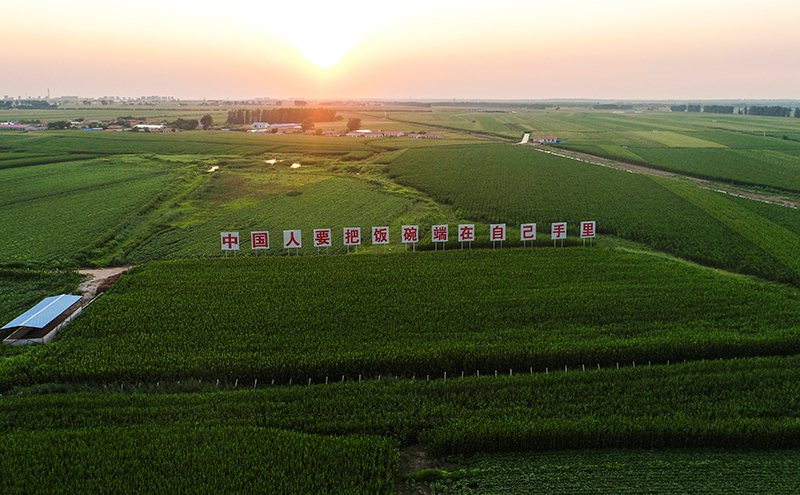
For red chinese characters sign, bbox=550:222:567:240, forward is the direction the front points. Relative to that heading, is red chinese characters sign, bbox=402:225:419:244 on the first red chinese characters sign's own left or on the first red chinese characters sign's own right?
on the first red chinese characters sign's own right

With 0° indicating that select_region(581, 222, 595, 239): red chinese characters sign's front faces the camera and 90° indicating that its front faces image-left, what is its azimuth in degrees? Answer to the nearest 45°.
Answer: approximately 0°

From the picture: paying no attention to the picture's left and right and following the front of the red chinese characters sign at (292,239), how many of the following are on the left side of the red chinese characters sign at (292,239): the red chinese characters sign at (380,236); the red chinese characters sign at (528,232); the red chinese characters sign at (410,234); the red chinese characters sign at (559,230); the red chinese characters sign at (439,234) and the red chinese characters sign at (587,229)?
6

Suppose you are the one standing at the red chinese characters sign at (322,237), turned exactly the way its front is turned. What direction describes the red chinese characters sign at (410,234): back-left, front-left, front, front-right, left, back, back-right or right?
left

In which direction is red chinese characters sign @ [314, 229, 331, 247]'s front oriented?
toward the camera

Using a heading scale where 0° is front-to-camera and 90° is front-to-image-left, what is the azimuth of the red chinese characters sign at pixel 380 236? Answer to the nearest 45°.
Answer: approximately 0°

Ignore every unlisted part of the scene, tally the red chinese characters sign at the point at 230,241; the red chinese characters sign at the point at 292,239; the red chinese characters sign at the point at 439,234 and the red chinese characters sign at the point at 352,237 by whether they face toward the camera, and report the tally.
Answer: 4

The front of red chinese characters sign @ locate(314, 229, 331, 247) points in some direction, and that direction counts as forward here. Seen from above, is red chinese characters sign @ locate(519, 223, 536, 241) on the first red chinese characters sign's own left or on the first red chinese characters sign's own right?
on the first red chinese characters sign's own left

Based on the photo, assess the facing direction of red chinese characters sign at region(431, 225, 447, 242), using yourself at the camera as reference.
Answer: facing the viewer

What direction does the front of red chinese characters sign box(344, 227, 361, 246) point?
toward the camera

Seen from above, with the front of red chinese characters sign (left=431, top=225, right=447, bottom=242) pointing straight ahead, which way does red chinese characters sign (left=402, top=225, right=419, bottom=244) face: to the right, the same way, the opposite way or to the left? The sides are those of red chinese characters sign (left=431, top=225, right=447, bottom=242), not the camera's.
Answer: the same way

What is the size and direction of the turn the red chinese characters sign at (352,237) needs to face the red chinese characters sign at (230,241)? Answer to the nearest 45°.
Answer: approximately 90° to its right

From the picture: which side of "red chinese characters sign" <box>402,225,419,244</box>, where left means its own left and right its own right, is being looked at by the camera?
front

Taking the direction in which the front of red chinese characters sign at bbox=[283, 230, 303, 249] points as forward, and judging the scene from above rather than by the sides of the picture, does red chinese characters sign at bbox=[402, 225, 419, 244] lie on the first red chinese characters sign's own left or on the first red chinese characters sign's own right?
on the first red chinese characters sign's own left
